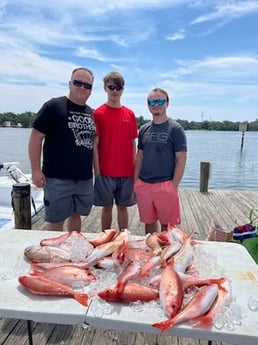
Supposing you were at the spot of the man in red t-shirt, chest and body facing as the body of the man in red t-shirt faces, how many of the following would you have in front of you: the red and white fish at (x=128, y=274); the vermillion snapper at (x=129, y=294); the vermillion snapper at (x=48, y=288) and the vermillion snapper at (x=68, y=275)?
4

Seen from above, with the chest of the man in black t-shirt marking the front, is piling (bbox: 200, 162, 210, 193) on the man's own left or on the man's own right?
on the man's own left

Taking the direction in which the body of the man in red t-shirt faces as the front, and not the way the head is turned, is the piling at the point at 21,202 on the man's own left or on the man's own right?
on the man's own right

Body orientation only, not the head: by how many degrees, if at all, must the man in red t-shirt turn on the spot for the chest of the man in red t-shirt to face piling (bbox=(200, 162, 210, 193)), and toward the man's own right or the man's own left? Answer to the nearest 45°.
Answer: approximately 135° to the man's own left

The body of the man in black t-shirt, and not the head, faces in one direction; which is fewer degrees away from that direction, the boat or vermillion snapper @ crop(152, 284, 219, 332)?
the vermillion snapper

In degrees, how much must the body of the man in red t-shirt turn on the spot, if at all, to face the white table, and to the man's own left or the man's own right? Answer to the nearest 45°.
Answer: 0° — they already face it

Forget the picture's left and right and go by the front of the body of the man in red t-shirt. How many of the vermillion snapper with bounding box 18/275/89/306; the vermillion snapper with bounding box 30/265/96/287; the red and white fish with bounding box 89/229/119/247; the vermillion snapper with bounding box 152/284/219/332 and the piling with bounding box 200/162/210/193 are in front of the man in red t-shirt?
4

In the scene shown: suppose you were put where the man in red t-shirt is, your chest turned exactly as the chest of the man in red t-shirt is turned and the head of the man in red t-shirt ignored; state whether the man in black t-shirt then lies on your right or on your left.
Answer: on your right

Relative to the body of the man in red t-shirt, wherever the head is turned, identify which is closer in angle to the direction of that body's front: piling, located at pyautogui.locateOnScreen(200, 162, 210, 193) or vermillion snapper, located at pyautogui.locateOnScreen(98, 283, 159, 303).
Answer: the vermillion snapper

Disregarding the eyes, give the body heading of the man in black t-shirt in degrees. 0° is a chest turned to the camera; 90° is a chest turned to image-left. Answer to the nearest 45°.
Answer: approximately 315°

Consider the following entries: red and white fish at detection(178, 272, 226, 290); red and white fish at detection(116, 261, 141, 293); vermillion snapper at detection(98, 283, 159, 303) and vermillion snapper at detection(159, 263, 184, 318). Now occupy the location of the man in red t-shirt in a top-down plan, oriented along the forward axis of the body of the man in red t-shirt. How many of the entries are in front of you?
4

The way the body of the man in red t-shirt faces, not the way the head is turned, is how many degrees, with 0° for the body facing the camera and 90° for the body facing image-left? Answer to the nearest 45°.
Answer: approximately 0°
